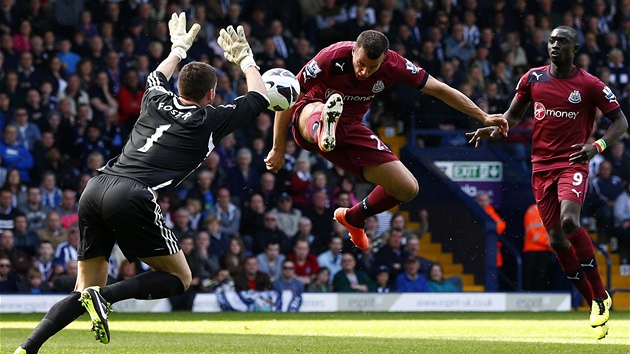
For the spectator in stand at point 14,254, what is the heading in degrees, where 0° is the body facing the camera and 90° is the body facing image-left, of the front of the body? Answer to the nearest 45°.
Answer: approximately 0°

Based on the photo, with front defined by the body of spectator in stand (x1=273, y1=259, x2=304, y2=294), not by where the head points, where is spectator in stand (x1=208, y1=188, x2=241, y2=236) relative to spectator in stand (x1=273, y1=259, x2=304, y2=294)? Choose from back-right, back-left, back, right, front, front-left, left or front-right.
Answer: back-right

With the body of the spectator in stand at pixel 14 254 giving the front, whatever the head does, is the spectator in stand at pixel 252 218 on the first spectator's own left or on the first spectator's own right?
on the first spectator's own left

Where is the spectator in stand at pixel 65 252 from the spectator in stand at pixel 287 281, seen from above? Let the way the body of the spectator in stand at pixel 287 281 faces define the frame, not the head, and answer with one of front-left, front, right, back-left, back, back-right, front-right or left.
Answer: right

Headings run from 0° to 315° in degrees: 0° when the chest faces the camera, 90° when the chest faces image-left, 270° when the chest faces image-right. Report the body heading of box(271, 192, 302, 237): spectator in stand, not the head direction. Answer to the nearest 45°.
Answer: approximately 0°

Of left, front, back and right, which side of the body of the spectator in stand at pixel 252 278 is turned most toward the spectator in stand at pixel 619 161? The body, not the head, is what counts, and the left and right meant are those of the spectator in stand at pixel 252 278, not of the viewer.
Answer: left
